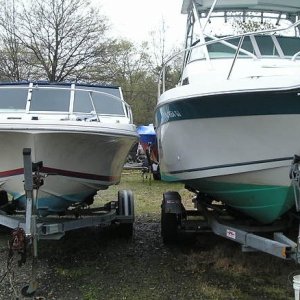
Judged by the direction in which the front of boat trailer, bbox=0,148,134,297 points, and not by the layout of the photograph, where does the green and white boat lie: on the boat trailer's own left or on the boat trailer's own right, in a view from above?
on the boat trailer's own left

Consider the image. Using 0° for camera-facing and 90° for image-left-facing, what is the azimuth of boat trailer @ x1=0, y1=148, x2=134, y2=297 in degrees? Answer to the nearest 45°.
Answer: approximately 0°

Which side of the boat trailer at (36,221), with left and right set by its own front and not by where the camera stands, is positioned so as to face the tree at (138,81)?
back

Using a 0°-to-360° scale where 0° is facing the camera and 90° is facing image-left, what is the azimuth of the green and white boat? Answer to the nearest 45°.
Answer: approximately 315°

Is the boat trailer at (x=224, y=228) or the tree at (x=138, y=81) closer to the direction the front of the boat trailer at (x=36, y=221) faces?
the boat trailer

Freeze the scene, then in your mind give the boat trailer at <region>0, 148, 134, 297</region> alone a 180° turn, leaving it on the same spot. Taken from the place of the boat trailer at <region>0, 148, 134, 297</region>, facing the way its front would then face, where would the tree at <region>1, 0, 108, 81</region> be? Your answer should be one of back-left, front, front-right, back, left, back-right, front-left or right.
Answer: front

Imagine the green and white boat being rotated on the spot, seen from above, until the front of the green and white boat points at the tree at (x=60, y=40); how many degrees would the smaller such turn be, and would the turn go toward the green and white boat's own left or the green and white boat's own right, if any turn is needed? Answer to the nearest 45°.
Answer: approximately 180°

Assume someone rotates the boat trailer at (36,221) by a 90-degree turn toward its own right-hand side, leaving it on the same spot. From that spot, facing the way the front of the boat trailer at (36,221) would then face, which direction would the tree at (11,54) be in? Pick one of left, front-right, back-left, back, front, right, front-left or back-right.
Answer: right

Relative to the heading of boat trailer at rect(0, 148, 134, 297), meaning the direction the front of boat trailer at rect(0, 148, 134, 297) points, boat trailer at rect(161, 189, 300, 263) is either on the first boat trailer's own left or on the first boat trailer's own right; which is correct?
on the first boat trailer's own left
